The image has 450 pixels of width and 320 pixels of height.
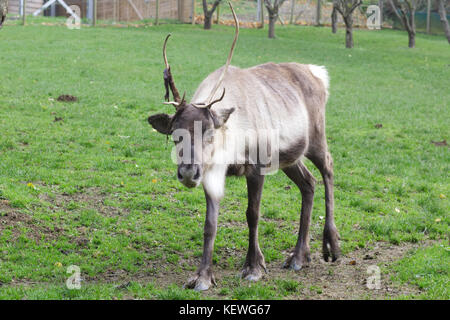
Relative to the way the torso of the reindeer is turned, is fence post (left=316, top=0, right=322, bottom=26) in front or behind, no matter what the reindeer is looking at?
behind

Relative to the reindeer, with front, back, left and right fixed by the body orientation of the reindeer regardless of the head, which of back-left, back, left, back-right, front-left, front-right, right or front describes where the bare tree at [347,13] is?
back-right

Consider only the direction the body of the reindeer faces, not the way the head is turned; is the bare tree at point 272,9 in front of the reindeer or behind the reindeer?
behind

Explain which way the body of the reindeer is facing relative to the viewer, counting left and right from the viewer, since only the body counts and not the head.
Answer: facing the viewer and to the left of the viewer

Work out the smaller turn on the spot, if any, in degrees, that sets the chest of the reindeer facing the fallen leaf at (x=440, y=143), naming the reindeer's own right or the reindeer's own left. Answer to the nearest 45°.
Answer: approximately 180°

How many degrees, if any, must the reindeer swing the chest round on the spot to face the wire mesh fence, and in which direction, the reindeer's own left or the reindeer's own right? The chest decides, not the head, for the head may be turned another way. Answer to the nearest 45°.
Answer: approximately 135° to the reindeer's own right
